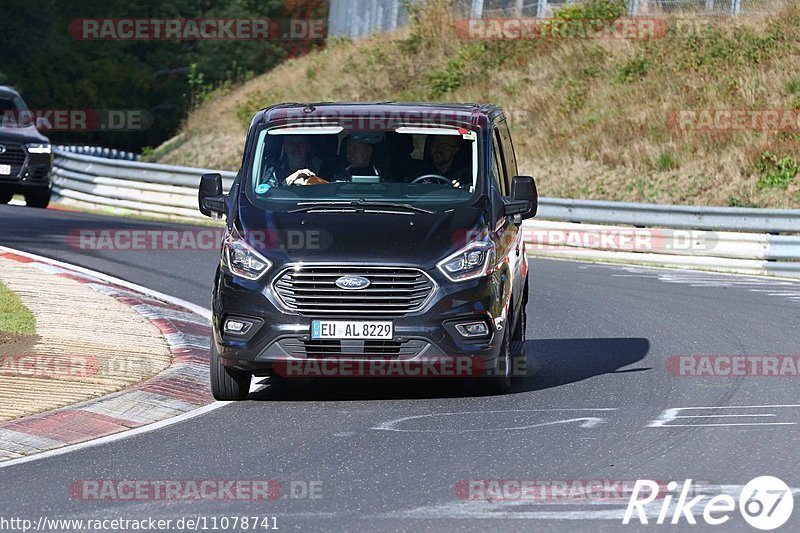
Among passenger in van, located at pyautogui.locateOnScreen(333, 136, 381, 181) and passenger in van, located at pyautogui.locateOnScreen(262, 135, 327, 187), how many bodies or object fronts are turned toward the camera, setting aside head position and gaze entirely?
2

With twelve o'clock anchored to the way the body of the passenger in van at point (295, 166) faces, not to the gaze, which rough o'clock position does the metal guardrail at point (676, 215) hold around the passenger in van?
The metal guardrail is roughly at 7 o'clock from the passenger in van.

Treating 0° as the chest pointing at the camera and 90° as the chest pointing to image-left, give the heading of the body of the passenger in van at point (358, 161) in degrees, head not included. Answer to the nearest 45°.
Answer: approximately 0°
